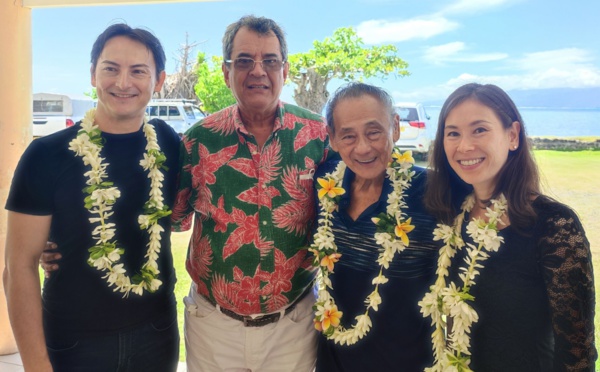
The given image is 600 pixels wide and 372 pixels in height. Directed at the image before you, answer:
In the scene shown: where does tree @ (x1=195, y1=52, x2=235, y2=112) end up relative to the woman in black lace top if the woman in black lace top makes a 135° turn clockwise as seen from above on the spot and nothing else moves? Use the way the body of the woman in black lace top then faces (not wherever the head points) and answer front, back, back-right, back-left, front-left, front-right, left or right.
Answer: front-left

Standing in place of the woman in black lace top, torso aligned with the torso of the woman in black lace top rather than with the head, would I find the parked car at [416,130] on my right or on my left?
on my right

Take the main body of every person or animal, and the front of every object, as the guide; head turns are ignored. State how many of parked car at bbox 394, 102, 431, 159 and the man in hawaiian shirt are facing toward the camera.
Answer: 1

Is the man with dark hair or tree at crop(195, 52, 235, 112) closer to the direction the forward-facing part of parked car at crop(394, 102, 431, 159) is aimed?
the tree

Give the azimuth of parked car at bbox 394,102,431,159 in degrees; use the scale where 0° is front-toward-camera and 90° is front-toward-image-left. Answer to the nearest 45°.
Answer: approximately 180°

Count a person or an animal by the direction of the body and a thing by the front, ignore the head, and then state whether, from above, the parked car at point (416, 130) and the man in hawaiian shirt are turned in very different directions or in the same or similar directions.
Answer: very different directions

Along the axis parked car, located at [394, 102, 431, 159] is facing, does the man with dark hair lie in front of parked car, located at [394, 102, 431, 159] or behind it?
behind

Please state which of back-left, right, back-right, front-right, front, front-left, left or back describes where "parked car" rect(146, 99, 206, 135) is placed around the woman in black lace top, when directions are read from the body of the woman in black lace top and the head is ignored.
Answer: right

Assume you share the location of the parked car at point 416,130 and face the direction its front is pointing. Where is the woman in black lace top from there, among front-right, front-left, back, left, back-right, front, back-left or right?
back

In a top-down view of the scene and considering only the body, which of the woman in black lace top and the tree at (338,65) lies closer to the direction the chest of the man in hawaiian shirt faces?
the woman in black lace top

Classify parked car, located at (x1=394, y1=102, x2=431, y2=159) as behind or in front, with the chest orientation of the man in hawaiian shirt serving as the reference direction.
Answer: behind

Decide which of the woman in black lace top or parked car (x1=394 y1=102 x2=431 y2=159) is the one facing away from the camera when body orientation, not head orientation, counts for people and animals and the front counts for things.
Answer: the parked car
